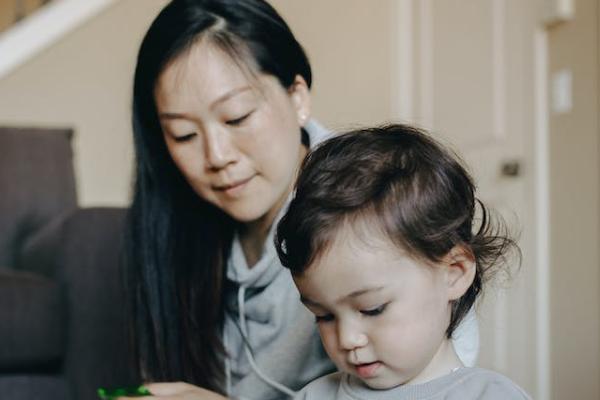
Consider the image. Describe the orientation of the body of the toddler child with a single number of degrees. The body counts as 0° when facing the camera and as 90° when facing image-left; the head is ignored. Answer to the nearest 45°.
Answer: approximately 45°

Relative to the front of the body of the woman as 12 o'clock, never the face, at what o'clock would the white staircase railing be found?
The white staircase railing is roughly at 4 o'clock from the woman.

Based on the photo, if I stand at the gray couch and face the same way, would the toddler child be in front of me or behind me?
in front

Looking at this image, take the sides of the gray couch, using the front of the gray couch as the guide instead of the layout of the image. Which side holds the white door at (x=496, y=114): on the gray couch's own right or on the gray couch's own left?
on the gray couch's own left

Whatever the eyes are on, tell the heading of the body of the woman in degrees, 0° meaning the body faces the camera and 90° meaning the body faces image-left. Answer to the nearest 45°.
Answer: approximately 45°

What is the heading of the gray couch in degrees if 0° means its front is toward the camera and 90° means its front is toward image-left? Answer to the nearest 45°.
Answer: approximately 0°

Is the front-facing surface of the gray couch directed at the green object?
yes

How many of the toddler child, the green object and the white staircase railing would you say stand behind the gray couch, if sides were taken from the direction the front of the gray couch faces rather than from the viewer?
1

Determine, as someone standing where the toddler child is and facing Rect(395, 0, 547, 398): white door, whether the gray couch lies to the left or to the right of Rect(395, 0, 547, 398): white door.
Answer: left
